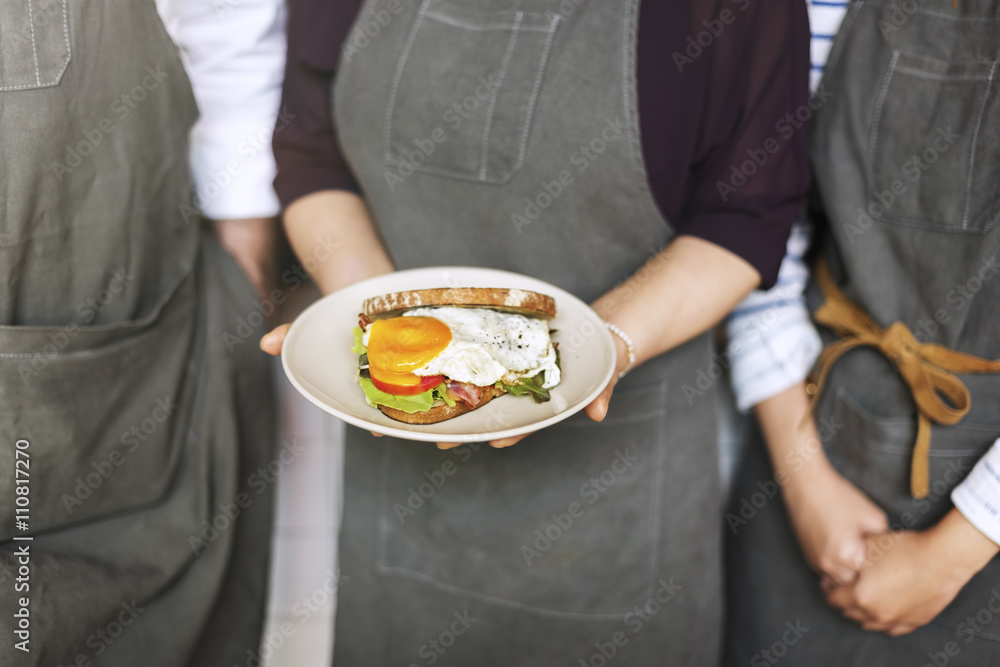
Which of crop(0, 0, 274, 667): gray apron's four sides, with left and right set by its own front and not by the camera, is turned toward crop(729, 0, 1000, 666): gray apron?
left

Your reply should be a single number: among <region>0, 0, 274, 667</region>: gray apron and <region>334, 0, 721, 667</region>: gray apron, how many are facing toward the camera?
2

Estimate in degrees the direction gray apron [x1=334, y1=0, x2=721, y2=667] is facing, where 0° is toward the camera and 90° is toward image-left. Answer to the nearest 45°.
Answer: approximately 0°
